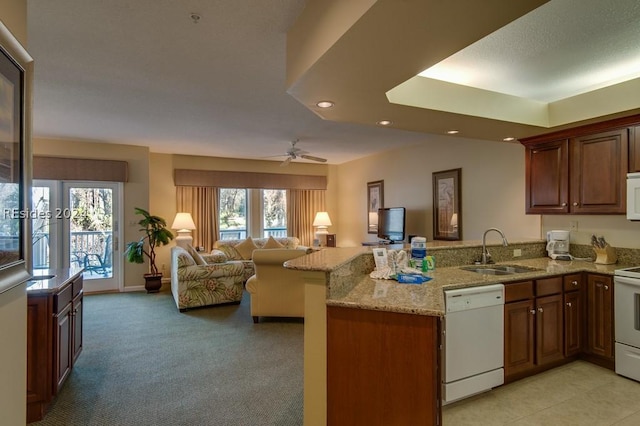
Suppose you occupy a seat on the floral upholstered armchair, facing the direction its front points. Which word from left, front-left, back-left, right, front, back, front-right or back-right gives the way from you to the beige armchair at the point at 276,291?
front-right

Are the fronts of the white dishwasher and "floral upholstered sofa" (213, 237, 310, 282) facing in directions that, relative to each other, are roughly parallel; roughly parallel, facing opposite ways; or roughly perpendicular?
roughly parallel

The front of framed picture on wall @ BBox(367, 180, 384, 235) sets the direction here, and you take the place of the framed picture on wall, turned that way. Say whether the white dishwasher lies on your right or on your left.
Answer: on your left

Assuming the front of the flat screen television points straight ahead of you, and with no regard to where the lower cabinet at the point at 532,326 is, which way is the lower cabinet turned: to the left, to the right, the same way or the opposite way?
to the left

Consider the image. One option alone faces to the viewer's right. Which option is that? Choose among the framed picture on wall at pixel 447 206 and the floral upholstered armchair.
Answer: the floral upholstered armchair

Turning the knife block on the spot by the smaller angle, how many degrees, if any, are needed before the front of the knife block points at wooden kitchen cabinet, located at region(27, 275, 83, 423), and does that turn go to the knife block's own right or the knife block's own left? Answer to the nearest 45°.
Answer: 0° — it already faces it

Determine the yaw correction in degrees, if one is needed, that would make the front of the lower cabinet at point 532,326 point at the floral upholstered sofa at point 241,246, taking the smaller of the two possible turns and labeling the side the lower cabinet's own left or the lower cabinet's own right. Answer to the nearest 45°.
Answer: approximately 135° to the lower cabinet's own right

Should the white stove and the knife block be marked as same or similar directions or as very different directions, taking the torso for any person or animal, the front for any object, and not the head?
same or similar directions

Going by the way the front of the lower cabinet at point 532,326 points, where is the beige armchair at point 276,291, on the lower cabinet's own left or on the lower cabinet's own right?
on the lower cabinet's own right

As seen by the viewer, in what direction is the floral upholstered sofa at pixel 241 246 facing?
toward the camera

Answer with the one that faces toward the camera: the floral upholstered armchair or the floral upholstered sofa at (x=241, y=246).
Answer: the floral upholstered sofa

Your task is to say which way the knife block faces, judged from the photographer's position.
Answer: facing the viewer and to the left of the viewer

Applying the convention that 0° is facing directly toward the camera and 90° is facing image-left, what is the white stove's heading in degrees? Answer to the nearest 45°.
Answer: approximately 45°

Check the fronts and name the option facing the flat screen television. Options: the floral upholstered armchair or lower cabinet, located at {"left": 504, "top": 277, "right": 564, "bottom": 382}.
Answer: the floral upholstered armchair

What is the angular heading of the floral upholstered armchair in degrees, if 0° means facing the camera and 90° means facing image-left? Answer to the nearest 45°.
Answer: approximately 270°

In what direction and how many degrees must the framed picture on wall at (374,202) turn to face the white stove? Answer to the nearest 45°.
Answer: approximately 90° to its left

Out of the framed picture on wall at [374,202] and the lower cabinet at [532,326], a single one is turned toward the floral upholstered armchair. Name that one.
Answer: the framed picture on wall

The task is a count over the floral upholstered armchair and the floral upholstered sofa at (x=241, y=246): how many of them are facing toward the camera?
1
